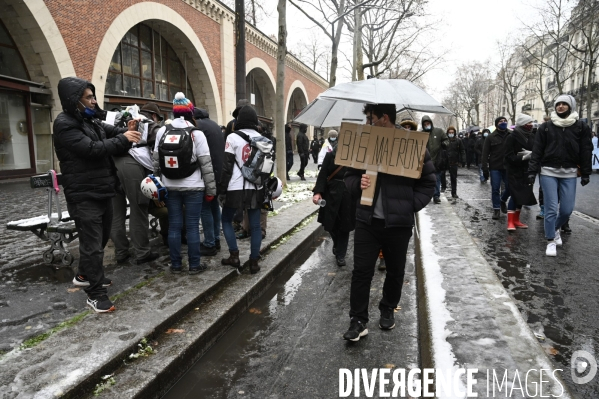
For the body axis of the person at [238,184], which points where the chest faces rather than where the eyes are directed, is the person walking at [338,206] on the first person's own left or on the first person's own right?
on the first person's own right

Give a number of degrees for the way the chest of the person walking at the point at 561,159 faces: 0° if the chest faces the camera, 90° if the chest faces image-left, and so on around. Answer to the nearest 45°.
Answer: approximately 0°

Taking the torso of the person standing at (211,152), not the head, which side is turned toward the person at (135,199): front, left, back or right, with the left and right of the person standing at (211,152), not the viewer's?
left

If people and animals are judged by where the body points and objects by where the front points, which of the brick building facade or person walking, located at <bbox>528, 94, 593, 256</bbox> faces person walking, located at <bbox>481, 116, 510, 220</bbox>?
the brick building facade

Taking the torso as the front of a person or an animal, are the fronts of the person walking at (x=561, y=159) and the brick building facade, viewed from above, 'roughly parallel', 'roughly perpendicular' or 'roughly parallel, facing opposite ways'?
roughly perpendicular

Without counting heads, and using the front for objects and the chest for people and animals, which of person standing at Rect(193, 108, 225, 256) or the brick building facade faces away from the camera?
the person standing

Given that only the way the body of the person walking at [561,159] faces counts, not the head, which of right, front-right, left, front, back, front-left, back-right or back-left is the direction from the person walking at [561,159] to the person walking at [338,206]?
front-right

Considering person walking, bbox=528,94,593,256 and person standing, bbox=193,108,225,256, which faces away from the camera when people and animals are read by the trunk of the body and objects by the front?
person standing, bbox=193,108,225,256

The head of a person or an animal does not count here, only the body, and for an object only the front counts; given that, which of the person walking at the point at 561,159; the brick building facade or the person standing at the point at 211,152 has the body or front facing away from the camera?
the person standing at the point at 211,152

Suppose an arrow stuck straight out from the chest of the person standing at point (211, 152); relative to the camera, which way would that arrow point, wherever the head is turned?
away from the camera
